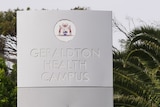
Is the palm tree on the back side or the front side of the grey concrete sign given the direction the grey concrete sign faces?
on the back side

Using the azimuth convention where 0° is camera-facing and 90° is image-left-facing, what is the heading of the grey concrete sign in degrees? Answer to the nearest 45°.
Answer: approximately 0°
